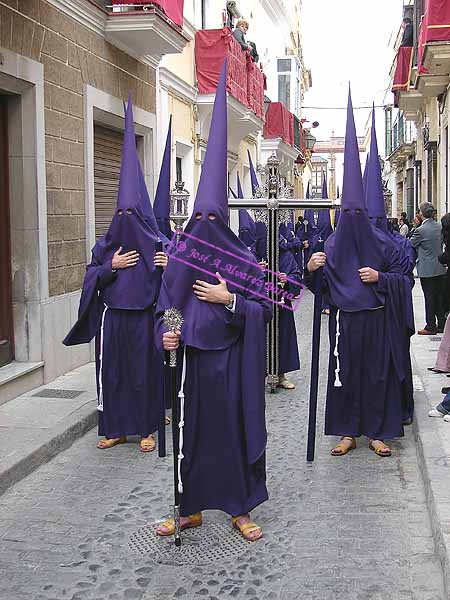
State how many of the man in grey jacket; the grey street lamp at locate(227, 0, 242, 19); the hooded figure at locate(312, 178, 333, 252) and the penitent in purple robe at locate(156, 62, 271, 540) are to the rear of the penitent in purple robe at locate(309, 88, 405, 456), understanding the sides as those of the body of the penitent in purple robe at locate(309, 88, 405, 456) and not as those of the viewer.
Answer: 3

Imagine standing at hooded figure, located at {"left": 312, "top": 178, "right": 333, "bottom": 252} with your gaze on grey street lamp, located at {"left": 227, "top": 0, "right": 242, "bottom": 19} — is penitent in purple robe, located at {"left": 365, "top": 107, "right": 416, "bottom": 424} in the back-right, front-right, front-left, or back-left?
back-left

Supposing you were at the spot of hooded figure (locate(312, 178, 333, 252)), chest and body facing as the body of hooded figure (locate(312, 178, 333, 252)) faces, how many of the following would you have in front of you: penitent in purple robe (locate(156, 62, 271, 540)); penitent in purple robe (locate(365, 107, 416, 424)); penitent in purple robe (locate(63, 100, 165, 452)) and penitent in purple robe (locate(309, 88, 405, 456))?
4

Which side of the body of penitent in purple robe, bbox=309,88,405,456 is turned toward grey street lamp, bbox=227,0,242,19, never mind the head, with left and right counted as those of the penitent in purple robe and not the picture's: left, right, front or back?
back

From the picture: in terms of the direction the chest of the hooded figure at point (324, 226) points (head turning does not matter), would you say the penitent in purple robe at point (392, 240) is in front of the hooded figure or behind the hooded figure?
in front

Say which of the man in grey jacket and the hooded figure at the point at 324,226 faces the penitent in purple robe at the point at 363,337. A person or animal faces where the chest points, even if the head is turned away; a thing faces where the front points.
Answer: the hooded figure

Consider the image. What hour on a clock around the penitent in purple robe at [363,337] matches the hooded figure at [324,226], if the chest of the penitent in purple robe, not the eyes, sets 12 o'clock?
The hooded figure is roughly at 6 o'clock from the penitent in purple robe.

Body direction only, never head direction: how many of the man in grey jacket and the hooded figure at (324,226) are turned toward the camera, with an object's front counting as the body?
1

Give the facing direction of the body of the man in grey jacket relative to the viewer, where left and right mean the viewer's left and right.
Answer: facing away from the viewer and to the left of the viewer

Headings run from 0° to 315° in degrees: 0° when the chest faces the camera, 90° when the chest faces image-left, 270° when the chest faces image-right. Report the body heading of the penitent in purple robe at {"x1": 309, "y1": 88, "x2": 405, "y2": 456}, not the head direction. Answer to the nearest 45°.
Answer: approximately 0°

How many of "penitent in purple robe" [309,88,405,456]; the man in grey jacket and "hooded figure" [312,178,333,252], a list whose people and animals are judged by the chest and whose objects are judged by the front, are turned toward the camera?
2

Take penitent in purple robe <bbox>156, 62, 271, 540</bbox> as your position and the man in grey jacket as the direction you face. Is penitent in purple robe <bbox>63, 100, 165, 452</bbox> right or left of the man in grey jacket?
left

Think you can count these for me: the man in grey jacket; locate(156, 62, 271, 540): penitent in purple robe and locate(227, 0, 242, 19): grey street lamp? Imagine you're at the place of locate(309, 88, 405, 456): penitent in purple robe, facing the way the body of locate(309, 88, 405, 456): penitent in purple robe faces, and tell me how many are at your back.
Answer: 2
